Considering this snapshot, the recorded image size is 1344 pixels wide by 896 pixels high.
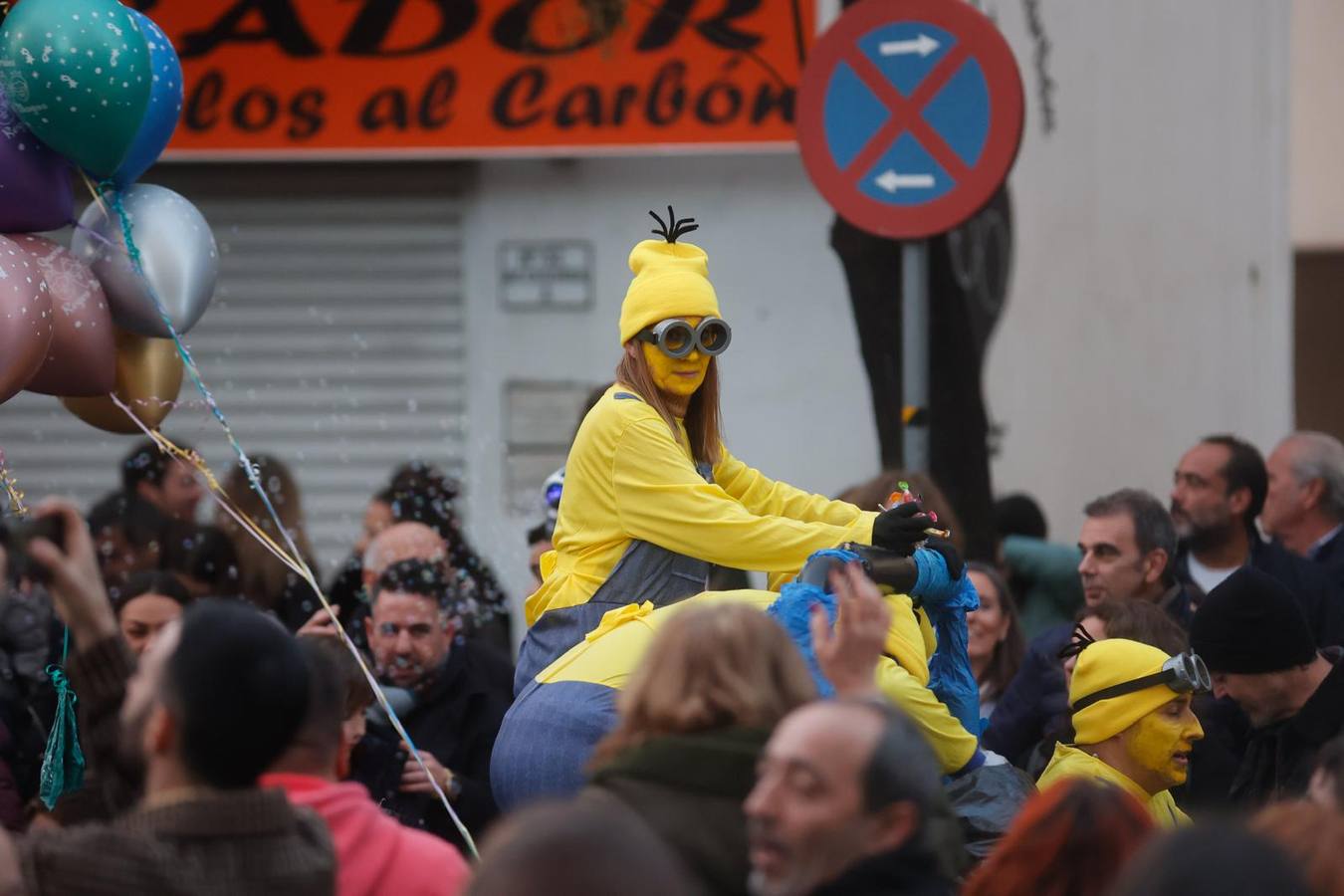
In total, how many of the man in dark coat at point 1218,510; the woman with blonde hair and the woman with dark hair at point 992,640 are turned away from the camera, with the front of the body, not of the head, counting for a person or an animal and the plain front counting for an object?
1

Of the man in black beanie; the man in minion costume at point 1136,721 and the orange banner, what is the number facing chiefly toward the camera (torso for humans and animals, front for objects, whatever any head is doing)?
1

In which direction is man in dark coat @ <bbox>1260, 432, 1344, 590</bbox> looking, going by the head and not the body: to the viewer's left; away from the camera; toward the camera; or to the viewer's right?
to the viewer's left

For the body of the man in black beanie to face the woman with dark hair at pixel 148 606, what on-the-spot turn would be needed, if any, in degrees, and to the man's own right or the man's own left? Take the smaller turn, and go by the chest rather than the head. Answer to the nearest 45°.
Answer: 0° — they already face them

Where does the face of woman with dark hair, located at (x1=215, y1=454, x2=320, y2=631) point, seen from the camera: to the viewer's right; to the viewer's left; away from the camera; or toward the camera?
away from the camera

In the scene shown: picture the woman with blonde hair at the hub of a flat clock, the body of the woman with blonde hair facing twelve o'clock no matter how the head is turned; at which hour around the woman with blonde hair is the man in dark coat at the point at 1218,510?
The man in dark coat is roughly at 1 o'clock from the woman with blonde hair.

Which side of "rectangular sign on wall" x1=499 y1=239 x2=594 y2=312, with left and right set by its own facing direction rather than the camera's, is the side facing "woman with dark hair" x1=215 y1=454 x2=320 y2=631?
front

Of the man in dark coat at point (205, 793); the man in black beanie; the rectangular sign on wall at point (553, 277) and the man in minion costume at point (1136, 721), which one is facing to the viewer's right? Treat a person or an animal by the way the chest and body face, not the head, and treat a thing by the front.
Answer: the man in minion costume

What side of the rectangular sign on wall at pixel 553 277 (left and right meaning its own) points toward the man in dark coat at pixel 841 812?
front
